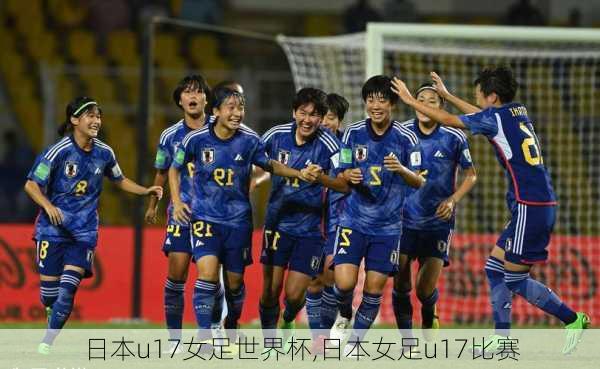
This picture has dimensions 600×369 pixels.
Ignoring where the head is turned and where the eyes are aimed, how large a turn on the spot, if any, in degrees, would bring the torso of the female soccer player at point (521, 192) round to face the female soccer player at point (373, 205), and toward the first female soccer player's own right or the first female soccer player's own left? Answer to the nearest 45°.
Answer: approximately 45° to the first female soccer player's own left

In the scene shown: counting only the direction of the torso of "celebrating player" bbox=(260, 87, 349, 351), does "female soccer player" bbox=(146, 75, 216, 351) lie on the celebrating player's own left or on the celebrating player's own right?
on the celebrating player's own right

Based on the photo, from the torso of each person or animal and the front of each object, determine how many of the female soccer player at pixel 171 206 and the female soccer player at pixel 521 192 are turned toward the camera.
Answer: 1

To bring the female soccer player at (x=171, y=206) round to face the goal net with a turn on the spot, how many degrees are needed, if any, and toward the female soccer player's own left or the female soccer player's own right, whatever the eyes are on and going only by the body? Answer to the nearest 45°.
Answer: approximately 135° to the female soccer player's own left

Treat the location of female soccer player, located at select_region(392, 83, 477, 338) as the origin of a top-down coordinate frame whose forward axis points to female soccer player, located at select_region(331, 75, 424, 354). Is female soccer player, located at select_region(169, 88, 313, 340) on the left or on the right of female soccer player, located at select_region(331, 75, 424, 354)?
right

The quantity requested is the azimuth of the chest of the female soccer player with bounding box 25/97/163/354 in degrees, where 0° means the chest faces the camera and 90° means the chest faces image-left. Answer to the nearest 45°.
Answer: approximately 315°

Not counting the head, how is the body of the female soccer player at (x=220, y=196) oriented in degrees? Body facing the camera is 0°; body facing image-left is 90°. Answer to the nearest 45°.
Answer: approximately 0°

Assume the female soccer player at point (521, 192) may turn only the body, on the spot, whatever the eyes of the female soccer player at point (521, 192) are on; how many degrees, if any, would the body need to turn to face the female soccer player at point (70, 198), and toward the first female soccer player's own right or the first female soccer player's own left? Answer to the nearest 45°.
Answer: approximately 45° to the first female soccer player's own left
